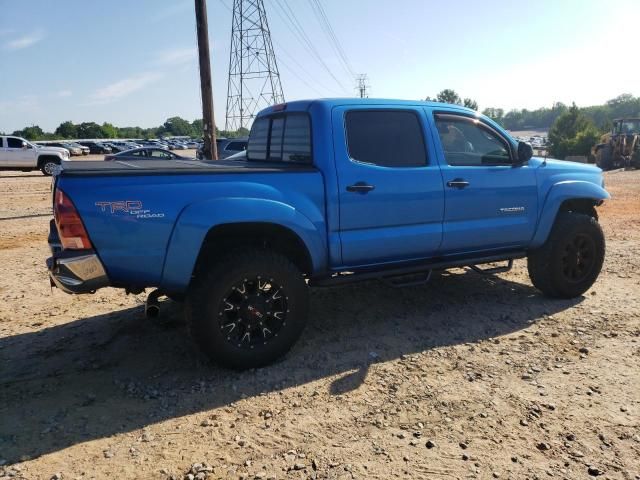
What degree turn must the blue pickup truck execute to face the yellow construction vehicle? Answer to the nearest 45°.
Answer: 0° — it already faces it

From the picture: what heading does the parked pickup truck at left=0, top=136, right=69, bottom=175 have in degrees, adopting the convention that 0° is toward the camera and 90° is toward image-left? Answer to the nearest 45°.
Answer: approximately 270°

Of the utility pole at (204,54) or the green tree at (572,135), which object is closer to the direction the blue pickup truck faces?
the green tree

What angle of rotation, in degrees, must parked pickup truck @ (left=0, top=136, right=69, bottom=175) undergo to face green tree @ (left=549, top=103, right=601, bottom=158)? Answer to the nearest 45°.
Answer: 0° — it already faces it

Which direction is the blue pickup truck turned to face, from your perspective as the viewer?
facing away from the viewer and to the right of the viewer
